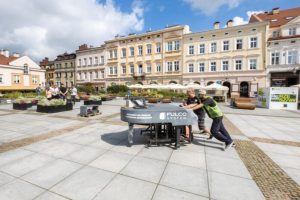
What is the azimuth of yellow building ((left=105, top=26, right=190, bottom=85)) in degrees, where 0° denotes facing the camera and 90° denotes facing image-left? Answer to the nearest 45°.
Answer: approximately 45°

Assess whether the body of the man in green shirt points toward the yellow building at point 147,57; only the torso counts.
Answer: no

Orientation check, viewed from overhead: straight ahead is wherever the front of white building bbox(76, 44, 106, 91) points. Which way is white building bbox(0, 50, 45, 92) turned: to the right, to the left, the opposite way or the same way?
to the left

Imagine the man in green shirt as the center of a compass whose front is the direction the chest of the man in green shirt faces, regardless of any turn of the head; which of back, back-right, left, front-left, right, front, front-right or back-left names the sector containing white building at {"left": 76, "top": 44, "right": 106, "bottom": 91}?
front-right

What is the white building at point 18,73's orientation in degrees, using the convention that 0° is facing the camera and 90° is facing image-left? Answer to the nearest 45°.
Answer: approximately 315°

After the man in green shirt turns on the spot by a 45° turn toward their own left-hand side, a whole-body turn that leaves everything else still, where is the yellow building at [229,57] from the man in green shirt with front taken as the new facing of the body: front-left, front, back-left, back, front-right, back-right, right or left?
back-right

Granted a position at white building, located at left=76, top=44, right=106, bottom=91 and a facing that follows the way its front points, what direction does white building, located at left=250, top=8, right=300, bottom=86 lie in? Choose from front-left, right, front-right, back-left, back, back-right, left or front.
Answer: left

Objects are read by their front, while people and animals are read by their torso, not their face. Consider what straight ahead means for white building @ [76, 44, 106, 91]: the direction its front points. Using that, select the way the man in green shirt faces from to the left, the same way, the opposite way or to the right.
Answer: to the right

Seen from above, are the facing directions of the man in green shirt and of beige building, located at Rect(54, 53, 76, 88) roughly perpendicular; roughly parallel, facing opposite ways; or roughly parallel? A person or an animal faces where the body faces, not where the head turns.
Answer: roughly perpendicular

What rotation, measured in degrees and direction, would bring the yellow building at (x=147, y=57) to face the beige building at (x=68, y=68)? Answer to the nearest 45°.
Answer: approximately 90° to its right

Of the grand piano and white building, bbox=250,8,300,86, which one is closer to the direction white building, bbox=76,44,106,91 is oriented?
the grand piano

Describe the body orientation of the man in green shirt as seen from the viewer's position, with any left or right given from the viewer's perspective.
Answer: facing to the left of the viewer

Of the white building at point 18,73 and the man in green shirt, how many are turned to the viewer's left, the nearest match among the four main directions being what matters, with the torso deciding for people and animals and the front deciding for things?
1

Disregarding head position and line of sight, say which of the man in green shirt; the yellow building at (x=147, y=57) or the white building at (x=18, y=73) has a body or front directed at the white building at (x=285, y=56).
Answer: the white building at (x=18, y=73)
